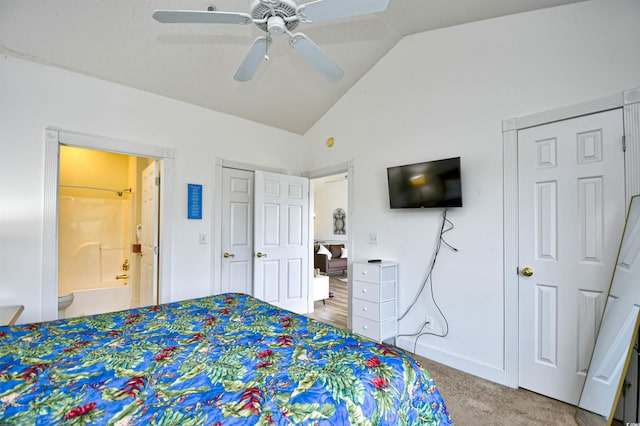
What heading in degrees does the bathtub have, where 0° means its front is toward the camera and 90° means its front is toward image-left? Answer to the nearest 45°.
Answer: approximately 0°

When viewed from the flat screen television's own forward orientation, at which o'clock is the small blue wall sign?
The small blue wall sign is roughly at 1 o'clock from the flat screen television.

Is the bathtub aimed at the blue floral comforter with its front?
yes

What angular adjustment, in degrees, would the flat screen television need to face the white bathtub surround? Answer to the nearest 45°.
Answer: approximately 45° to its right

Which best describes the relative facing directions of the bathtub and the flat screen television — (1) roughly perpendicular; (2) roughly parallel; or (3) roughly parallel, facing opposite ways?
roughly perpendicular

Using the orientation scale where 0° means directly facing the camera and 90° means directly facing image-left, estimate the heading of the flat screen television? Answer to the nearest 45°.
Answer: approximately 45°

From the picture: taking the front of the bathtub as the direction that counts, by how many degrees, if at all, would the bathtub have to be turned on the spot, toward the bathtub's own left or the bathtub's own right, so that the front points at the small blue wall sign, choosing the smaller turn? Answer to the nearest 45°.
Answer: approximately 45° to the bathtub's own left

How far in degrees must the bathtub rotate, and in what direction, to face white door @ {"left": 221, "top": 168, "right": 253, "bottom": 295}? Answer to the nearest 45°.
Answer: approximately 45° to its left

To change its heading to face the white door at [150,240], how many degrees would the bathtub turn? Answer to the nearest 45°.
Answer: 0° — it already faces it
